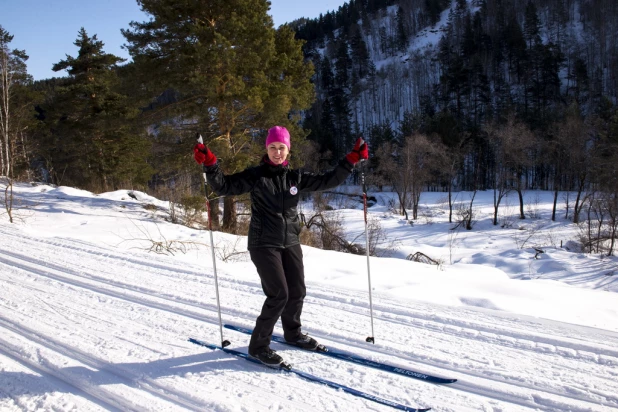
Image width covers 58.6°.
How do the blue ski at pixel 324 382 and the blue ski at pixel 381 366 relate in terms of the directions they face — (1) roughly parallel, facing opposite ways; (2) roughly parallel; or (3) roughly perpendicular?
roughly parallel

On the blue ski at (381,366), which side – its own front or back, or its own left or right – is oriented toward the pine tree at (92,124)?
back

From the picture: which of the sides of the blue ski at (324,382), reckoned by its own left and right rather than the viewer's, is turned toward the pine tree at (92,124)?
back

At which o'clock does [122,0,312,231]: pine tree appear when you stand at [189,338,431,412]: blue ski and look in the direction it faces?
The pine tree is roughly at 7 o'clock from the blue ski.

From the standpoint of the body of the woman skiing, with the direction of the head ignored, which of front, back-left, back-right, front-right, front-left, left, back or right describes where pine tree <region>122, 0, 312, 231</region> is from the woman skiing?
back-left

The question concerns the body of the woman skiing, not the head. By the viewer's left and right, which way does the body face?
facing the viewer and to the right of the viewer
